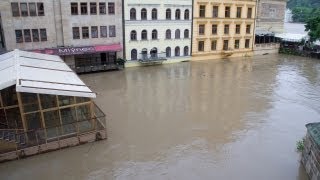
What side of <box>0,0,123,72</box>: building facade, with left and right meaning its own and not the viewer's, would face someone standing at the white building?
left

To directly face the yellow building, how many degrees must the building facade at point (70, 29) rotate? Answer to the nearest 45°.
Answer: approximately 90° to its left

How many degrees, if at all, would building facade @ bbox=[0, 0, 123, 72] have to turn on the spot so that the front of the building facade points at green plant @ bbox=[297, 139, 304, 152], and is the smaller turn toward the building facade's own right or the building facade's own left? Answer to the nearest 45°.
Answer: approximately 45° to the building facade's own left

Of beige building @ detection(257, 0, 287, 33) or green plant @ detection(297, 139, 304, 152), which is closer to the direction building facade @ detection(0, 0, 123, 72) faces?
the green plant

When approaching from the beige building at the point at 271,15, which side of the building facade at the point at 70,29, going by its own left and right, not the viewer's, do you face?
left

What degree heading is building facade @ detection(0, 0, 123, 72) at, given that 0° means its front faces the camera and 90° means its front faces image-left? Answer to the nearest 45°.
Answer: approximately 0°
